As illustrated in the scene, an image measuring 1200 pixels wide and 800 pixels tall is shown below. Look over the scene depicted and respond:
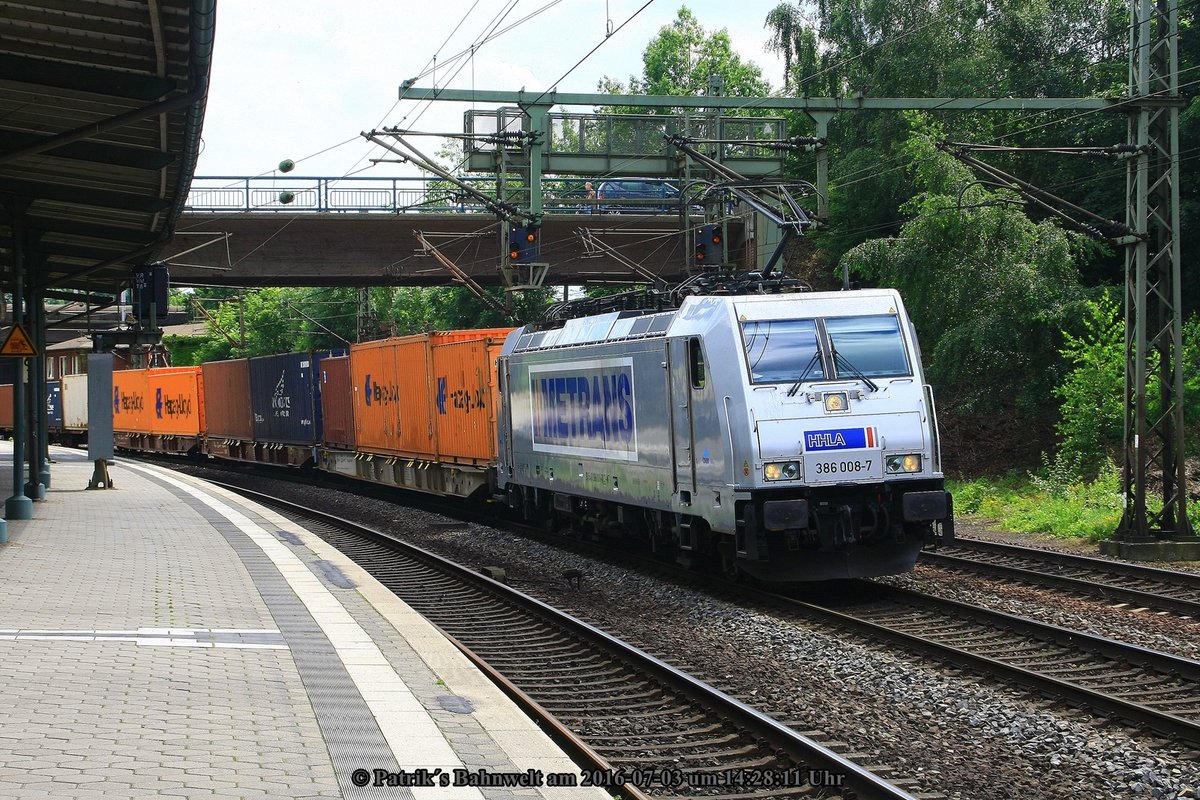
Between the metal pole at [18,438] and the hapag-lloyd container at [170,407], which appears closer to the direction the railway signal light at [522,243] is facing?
the metal pole

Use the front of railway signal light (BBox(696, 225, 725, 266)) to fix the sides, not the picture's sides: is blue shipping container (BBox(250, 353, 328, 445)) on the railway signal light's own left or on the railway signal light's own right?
on the railway signal light's own right

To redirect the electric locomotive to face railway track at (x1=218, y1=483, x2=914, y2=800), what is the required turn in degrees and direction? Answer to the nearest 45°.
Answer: approximately 45° to its right

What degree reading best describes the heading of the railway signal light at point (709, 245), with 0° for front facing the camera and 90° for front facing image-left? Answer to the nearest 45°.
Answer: approximately 0°

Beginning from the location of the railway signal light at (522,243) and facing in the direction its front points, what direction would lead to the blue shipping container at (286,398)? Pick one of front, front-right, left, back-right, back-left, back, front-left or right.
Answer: back-right

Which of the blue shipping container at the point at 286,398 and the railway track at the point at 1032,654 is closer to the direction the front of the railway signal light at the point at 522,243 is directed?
the railway track

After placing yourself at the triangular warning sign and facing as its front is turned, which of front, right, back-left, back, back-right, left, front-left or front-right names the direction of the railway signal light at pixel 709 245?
left

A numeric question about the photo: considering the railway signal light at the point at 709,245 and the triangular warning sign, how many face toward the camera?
2

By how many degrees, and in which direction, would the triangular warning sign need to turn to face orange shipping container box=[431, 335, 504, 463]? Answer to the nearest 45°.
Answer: approximately 90° to its left

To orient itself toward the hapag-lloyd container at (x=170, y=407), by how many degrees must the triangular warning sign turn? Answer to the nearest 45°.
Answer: approximately 180°

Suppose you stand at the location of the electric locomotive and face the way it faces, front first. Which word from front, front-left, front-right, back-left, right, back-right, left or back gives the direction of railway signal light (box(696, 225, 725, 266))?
back-left

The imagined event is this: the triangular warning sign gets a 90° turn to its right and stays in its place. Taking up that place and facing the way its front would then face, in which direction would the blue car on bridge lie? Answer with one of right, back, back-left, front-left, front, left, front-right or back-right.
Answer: back-right
